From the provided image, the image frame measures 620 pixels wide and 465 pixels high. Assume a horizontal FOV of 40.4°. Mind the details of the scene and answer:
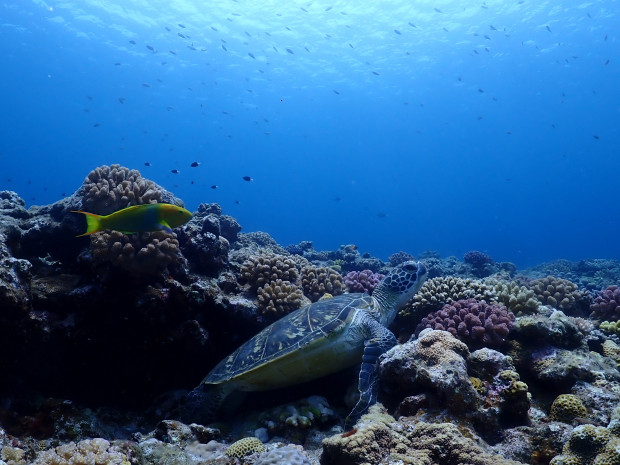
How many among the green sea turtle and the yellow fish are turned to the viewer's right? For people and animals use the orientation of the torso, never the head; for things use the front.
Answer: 2

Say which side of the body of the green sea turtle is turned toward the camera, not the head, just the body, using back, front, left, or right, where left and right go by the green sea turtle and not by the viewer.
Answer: right

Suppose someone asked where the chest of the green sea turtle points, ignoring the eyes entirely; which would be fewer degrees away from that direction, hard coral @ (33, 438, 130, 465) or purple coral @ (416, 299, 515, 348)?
the purple coral

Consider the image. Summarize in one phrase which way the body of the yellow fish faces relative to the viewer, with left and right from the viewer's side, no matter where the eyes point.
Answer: facing to the right of the viewer

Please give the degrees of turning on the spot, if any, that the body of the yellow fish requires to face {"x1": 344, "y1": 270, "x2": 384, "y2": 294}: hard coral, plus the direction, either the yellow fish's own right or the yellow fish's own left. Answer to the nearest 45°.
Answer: approximately 45° to the yellow fish's own left

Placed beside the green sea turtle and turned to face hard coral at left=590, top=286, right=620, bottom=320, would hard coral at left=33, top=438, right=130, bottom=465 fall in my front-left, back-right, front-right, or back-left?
back-right

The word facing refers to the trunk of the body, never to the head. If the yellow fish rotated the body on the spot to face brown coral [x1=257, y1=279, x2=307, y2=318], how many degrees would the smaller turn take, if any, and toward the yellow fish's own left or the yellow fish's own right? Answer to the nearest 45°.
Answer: approximately 45° to the yellow fish's own left

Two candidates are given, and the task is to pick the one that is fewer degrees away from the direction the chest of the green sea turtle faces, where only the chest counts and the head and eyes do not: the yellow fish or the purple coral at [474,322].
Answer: the purple coral
